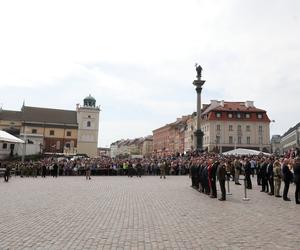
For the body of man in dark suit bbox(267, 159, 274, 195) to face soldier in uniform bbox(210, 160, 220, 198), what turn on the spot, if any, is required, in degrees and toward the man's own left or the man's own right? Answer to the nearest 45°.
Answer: approximately 45° to the man's own left

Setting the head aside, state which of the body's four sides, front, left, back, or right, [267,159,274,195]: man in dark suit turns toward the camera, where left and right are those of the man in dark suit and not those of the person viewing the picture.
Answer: left

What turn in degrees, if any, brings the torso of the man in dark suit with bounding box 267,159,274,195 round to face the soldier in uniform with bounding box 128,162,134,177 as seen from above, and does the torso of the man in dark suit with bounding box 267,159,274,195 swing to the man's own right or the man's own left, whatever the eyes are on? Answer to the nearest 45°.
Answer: approximately 45° to the man's own right
